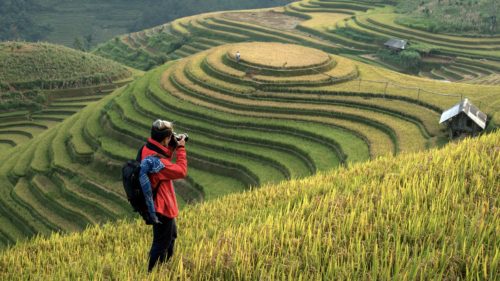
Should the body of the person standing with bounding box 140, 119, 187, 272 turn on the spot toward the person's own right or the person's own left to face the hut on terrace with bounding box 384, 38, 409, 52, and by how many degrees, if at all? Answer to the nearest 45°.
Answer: approximately 45° to the person's own left

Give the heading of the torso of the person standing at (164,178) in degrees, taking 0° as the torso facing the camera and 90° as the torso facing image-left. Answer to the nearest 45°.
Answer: approximately 270°
